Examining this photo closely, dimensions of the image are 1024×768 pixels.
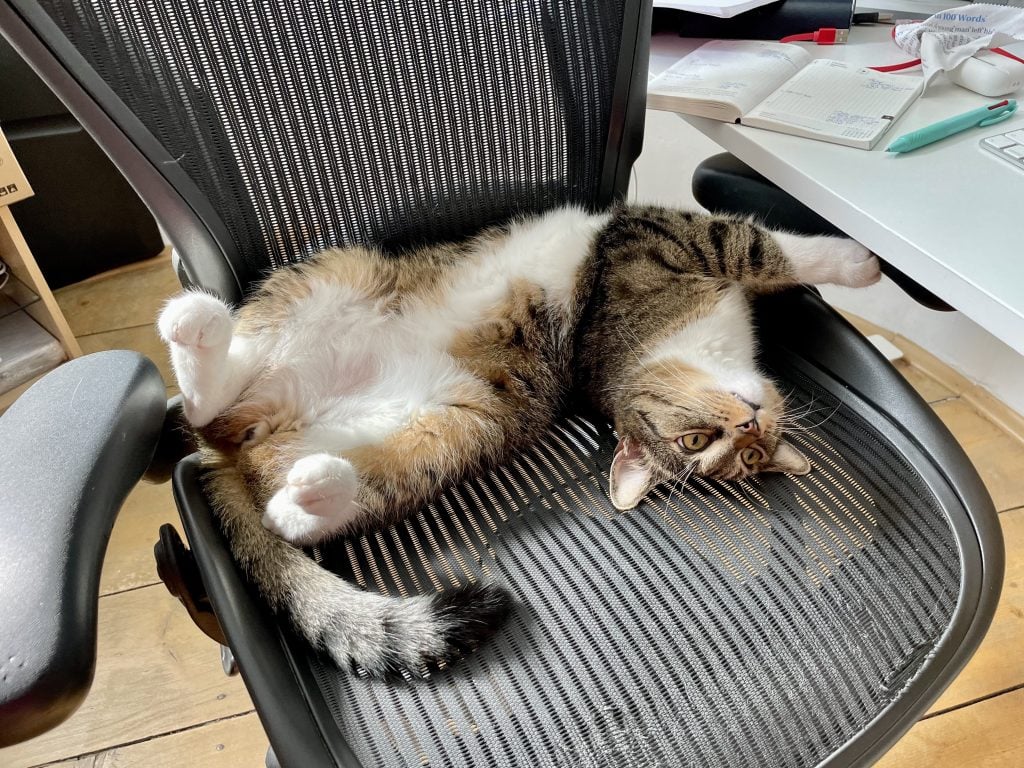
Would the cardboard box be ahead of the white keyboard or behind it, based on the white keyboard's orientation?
ahead

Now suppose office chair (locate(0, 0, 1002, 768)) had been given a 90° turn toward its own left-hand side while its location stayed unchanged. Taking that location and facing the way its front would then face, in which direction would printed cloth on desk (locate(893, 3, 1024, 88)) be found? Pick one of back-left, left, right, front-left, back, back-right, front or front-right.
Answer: front

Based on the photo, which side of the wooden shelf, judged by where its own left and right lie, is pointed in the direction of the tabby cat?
front

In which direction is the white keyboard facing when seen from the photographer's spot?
facing the viewer and to the left of the viewer

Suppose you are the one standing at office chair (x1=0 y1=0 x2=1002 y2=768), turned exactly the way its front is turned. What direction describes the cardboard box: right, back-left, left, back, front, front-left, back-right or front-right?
back

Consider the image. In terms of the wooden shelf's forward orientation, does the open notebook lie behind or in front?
in front

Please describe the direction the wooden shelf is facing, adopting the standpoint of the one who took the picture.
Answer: facing the viewer and to the right of the viewer

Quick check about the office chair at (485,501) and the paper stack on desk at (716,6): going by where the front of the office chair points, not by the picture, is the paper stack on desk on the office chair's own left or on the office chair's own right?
on the office chair's own left

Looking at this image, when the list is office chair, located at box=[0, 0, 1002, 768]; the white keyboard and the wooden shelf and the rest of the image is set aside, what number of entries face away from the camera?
0

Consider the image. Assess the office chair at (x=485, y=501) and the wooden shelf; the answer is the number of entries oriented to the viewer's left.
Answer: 0

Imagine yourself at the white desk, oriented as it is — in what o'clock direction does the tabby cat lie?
The tabby cat is roughly at 1 o'clock from the white desk.
